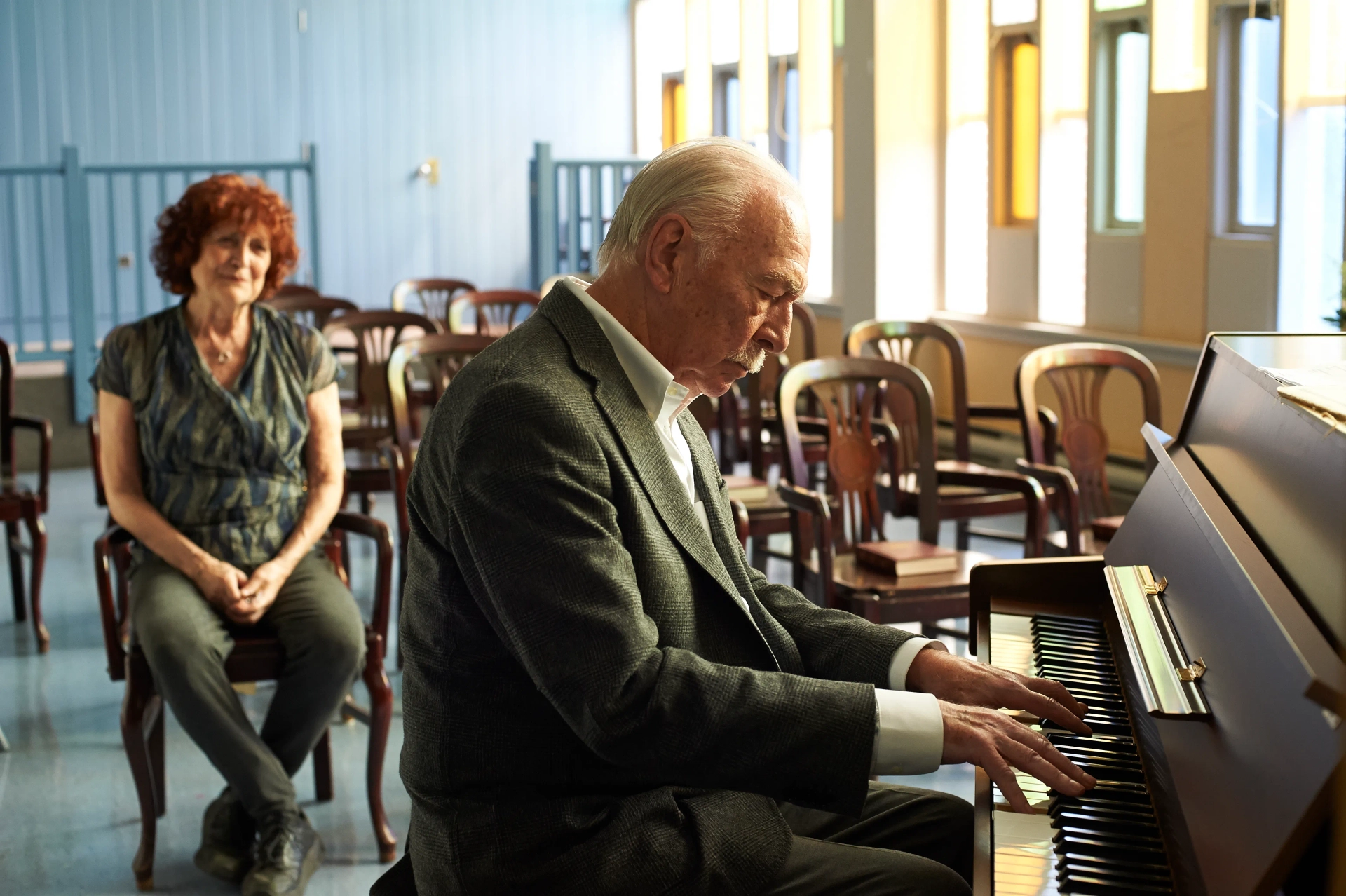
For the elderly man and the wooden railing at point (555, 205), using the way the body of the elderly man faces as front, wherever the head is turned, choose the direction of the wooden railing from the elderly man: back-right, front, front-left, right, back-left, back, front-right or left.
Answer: left

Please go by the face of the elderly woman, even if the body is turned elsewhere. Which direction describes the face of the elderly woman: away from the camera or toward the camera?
toward the camera

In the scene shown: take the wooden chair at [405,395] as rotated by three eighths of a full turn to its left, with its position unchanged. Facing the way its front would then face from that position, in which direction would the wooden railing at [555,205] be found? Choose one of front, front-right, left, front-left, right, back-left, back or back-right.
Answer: front-left

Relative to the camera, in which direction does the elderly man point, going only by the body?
to the viewer's right

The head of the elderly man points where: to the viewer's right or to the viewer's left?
to the viewer's right

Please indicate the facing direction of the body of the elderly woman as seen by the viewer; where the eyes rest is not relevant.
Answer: toward the camera

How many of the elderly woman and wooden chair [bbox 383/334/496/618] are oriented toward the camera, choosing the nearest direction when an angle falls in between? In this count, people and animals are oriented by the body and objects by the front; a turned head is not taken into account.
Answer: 2

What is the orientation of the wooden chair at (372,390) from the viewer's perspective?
toward the camera

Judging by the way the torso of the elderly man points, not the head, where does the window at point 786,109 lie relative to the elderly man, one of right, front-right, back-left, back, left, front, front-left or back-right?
left

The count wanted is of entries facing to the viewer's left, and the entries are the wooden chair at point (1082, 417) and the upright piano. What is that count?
1

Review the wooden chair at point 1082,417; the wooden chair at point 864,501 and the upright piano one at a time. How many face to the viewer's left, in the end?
1

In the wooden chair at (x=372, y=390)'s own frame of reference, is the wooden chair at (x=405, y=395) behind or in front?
in front

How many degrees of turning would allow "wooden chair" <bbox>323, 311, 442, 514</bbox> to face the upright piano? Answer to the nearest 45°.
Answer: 0° — it already faces it

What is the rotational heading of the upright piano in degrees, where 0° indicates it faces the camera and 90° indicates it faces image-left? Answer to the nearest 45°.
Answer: approximately 90°
